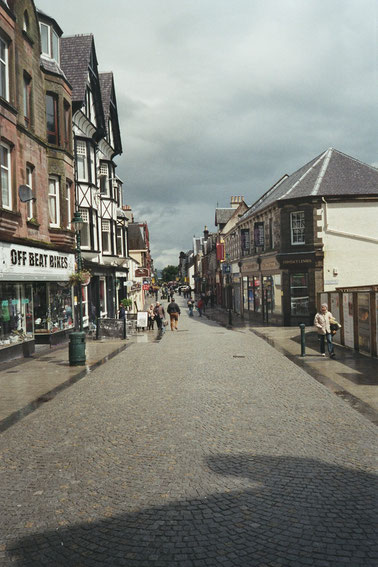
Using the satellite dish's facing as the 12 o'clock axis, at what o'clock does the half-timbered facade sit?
The half-timbered facade is roughly at 8 o'clock from the satellite dish.

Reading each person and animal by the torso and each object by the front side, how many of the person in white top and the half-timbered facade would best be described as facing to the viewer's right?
1

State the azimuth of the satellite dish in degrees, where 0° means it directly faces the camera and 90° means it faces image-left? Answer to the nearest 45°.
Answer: approximately 315°

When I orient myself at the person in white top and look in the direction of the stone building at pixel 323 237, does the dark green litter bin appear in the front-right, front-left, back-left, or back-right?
back-left

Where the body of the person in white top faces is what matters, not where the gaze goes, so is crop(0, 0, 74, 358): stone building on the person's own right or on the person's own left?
on the person's own right

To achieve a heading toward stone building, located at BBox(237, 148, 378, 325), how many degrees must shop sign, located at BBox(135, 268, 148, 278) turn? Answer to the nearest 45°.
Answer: approximately 45° to its left

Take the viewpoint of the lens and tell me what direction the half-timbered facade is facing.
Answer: facing to the right of the viewer

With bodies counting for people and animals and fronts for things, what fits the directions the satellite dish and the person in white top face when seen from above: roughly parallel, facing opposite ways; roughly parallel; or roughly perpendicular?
roughly perpendicular

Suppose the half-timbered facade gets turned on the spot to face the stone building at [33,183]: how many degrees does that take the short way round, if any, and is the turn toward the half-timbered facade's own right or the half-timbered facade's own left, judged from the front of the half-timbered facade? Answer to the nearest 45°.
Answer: approximately 90° to the half-timbered facade's own right
